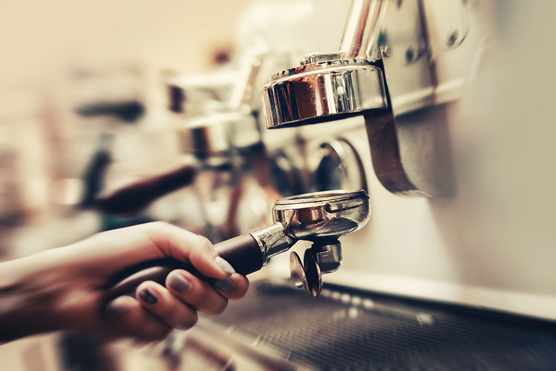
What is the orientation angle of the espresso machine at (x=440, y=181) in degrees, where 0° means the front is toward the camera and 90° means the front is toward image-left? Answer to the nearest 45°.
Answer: approximately 45°
